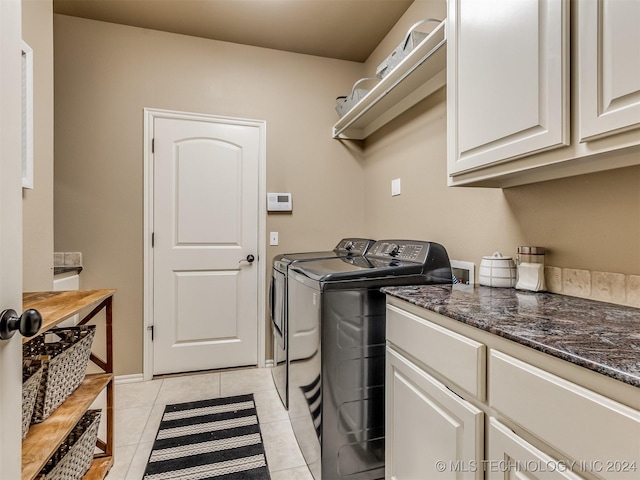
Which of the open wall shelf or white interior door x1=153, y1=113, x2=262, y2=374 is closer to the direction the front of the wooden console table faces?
the open wall shelf

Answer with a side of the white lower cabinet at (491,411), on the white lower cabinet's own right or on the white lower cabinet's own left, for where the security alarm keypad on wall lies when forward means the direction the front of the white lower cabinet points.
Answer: on the white lower cabinet's own right

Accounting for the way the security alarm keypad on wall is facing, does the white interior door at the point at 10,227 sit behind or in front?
in front

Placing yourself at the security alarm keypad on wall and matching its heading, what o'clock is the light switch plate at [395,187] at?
The light switch plate is roughly at 10 o'clock from the security alarm keypad on wall.

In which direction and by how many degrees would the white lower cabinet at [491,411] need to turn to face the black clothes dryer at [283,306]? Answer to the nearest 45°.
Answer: approximately 90° to its right

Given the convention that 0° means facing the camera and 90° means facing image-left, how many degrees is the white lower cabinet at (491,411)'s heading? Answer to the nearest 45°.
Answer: approximately 45°

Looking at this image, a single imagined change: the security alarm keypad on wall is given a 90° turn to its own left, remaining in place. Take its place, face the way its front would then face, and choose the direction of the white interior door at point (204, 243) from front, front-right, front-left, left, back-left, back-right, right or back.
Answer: back

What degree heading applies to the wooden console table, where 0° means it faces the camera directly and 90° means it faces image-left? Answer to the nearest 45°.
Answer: approximately 315°

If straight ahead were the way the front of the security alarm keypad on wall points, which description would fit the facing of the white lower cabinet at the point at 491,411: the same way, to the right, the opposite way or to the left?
to the right

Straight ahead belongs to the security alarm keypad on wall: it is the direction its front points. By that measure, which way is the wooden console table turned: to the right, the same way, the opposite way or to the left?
to the left

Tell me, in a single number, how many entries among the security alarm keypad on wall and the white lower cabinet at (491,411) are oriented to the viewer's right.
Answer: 0

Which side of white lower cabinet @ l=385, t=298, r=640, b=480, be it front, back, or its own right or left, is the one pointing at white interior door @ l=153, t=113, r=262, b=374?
right

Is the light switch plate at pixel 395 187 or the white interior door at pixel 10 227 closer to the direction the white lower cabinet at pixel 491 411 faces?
the white interior door

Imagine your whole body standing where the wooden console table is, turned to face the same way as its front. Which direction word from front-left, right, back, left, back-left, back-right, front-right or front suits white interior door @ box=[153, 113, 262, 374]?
left
